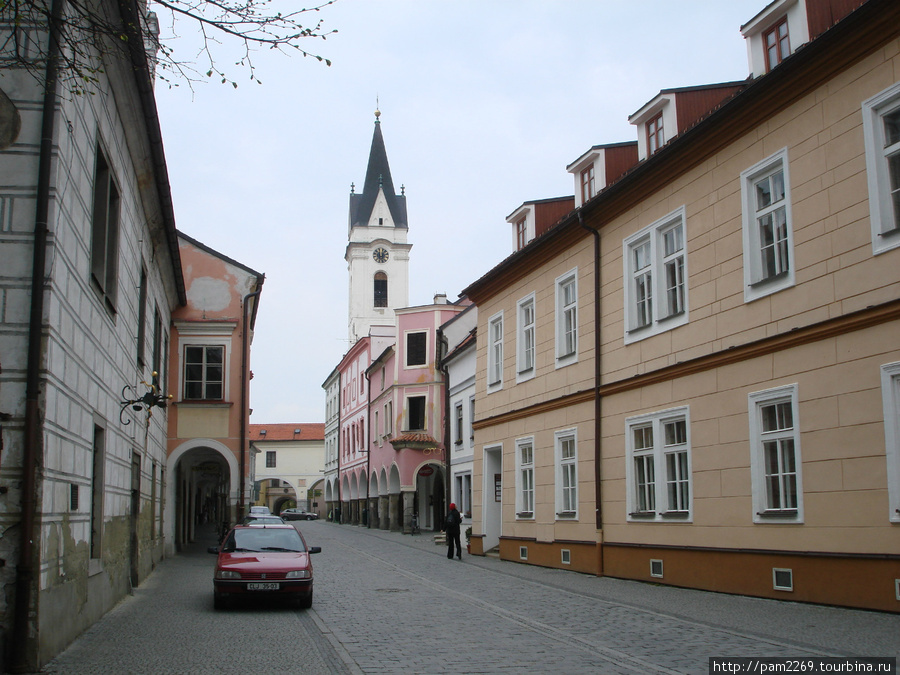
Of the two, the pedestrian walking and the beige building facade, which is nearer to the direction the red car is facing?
the beige building facade

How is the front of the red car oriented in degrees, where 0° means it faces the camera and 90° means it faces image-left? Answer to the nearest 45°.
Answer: approximately 0°

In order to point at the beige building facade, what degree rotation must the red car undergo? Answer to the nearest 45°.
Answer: approximately 90° to its left

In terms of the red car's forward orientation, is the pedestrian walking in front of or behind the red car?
behind
